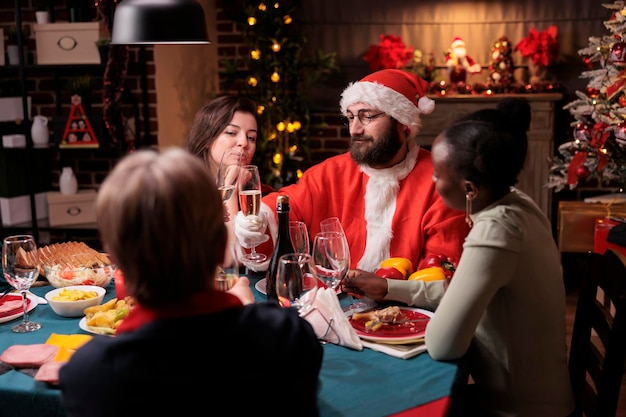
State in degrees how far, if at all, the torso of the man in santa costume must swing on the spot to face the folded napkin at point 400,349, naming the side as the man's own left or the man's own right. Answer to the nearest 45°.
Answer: approximately 45° to the man's own left

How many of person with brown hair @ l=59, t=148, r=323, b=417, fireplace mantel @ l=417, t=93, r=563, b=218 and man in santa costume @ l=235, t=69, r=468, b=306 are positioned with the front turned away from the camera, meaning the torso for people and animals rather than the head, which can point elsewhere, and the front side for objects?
1

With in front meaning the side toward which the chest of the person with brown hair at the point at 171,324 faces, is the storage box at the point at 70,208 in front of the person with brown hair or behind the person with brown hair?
in front

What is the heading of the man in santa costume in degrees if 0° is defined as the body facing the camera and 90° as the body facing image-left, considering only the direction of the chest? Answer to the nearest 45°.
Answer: approximately 45°

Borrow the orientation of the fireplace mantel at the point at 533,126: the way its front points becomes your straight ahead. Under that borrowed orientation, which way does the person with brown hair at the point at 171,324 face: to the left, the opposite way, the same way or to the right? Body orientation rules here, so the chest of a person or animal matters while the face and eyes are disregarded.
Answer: the opposite way

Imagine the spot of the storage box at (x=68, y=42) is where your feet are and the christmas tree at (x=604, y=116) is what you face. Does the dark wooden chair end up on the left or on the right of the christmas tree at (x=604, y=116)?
right

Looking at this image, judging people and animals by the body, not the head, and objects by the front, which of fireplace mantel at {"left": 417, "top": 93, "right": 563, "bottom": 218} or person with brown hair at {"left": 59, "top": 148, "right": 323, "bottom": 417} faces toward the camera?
the fireplace mantel

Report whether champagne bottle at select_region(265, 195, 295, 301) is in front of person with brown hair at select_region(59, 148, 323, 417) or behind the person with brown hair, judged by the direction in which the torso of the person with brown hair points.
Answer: in front

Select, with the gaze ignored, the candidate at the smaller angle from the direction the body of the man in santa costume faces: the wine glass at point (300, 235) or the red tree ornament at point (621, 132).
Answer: the wine glass

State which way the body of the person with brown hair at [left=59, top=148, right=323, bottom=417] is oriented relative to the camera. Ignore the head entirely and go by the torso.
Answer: away from the camera

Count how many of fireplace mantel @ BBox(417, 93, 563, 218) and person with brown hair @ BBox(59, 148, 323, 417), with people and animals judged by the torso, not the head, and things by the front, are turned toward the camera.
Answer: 1

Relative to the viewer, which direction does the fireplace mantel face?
toward the camera

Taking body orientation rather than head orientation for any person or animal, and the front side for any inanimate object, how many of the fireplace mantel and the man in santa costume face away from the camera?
0

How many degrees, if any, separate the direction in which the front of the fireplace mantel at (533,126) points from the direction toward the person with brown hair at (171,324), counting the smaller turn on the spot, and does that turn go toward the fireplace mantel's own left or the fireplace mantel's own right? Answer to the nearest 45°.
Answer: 0° — it already faces them
